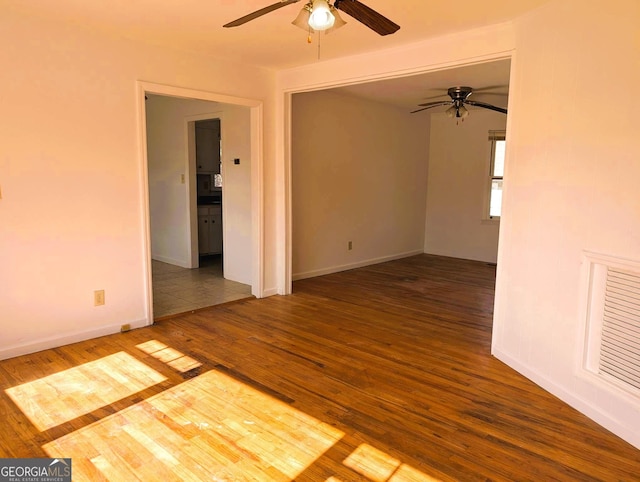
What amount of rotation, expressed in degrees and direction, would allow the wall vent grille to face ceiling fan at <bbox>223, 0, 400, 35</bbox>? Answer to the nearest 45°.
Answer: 0° — it already faces it

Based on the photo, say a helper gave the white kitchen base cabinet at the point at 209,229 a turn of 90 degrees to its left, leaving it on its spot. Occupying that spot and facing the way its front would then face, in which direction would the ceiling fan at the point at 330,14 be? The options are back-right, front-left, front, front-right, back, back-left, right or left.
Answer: right

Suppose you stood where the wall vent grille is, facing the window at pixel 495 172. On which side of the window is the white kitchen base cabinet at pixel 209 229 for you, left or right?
left

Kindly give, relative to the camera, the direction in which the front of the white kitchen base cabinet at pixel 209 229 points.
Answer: facing the viewer

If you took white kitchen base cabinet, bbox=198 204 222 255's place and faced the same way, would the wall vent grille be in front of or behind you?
in front

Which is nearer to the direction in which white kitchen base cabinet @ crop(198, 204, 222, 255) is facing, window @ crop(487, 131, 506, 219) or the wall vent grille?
the wall vent grille

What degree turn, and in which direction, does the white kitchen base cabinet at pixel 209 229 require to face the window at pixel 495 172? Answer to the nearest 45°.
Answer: approximately 90° to its left

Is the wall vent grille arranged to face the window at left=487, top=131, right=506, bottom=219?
no

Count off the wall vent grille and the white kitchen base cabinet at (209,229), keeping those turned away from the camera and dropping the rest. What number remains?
0

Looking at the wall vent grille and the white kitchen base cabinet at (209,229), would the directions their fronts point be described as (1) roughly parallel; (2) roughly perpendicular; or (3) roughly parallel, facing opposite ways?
roughly perpendicular
